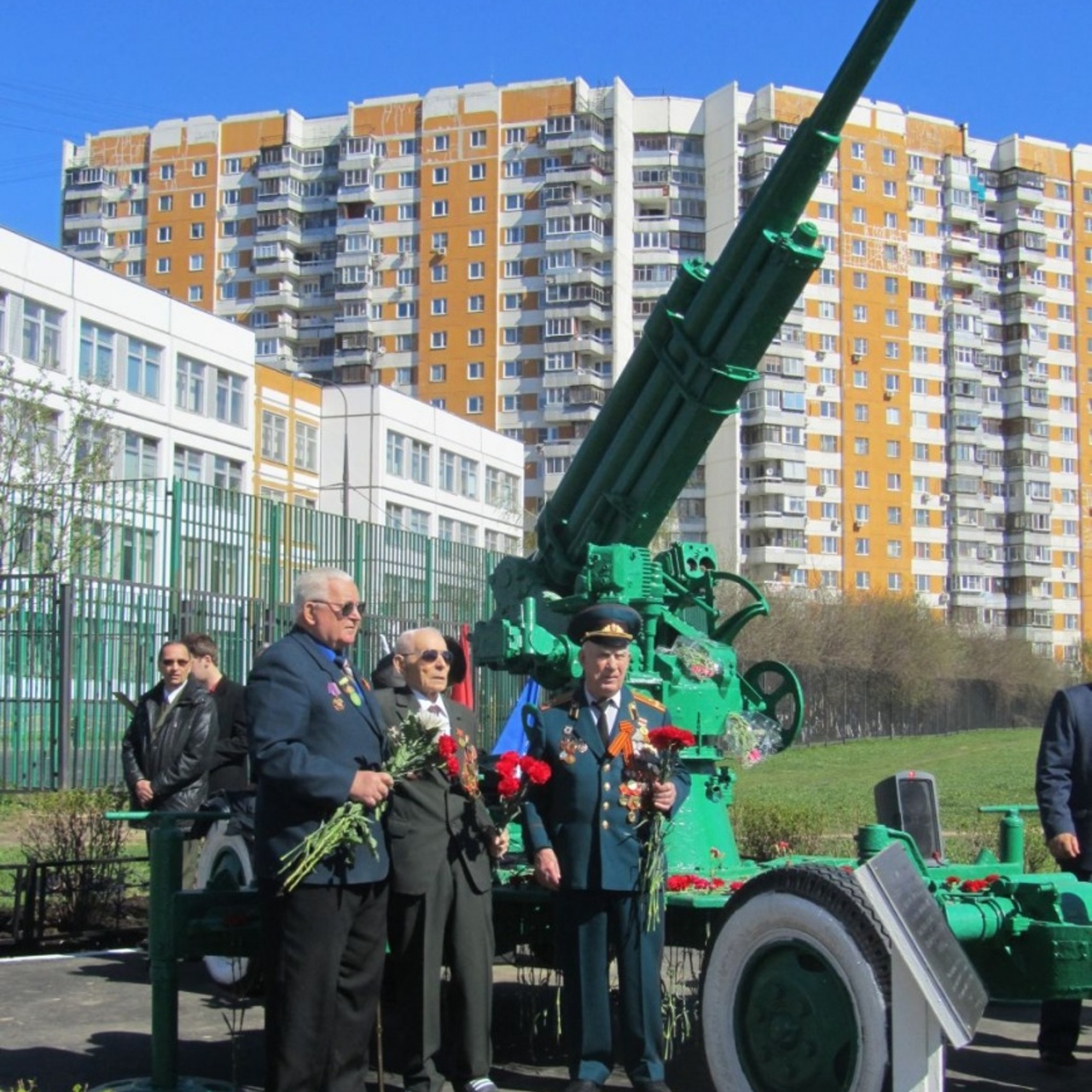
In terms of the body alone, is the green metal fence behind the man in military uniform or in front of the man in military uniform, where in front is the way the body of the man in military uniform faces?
behind

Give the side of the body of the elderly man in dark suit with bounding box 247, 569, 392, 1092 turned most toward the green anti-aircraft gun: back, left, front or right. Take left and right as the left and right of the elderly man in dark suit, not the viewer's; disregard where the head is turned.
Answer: left

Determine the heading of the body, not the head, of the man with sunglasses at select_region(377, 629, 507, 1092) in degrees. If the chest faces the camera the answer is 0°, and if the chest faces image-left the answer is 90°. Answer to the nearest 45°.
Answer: approximately 315°

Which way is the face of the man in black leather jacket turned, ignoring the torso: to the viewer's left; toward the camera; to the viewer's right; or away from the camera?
toward the camera

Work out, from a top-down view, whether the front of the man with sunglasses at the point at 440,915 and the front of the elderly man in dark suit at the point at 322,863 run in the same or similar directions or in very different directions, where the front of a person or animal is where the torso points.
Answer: same or similar directions

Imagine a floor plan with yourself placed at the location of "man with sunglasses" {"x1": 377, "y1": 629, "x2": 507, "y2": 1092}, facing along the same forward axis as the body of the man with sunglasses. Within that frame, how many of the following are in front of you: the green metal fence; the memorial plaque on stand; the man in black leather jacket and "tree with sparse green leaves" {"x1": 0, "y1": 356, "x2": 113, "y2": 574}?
1

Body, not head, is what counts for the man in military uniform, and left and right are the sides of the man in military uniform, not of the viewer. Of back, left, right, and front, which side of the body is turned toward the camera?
front

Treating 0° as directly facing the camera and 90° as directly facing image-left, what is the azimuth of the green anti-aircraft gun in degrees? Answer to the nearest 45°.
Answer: approximately 270°

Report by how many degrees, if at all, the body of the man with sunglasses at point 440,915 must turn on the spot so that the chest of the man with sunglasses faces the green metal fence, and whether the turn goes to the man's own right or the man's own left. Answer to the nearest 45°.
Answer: approximately 135° to the man's own left

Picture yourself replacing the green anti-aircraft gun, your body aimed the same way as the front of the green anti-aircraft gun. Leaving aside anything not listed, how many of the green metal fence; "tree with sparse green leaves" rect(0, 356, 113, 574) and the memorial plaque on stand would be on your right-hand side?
1

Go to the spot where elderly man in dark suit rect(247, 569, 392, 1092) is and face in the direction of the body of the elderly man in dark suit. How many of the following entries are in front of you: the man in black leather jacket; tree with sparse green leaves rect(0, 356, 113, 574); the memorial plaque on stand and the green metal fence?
1

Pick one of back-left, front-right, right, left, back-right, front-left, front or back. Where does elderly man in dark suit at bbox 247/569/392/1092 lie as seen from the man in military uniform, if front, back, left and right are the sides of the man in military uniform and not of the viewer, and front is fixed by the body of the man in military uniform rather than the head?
front-right

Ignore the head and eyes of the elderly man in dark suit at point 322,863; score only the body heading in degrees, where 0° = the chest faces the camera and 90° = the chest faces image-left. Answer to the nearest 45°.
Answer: approximately 315°

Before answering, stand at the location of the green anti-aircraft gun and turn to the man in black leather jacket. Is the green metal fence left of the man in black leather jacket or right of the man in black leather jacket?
right
